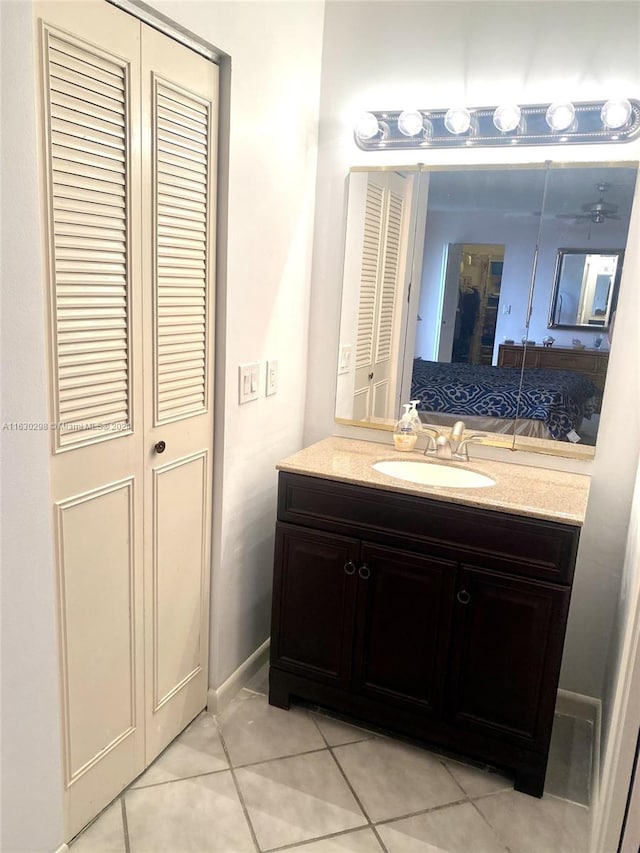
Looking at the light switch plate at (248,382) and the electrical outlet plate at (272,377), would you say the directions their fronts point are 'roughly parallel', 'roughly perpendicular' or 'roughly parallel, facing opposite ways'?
roughly parallel

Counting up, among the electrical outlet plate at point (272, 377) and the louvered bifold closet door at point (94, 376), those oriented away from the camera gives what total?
0

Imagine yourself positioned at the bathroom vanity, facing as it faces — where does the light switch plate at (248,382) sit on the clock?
The light switch plate is roughly at 2 o'clock from the bathroom vanity.

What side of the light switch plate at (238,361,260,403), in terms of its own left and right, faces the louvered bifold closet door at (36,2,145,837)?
right

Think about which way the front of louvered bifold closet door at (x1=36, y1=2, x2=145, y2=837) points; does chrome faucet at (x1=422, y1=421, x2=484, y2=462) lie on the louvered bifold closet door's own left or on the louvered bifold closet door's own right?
on the louvered bifold closet door's own left

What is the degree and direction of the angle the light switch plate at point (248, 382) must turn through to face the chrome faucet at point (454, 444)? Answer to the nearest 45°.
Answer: approximately 45° to its left

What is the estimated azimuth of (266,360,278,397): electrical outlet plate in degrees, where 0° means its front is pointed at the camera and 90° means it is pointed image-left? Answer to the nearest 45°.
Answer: approximately 315°

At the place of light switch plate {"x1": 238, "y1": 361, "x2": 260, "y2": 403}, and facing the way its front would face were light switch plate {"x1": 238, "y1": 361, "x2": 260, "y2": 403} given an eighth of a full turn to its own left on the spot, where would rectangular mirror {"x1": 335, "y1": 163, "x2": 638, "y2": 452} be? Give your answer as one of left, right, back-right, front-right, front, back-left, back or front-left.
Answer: front

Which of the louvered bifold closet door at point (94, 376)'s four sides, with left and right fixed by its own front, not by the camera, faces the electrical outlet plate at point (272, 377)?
left

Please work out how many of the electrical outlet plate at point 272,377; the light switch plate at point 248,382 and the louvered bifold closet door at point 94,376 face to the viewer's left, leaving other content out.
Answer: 0

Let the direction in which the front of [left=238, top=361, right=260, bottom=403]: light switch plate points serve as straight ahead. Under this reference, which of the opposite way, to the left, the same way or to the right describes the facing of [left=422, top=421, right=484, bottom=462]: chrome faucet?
to the right

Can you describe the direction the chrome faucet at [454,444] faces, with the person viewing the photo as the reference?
facing the viewer and to the left of the viewer

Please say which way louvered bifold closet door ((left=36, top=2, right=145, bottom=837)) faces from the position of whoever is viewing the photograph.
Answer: facing the viewer and to the right of the viewer
